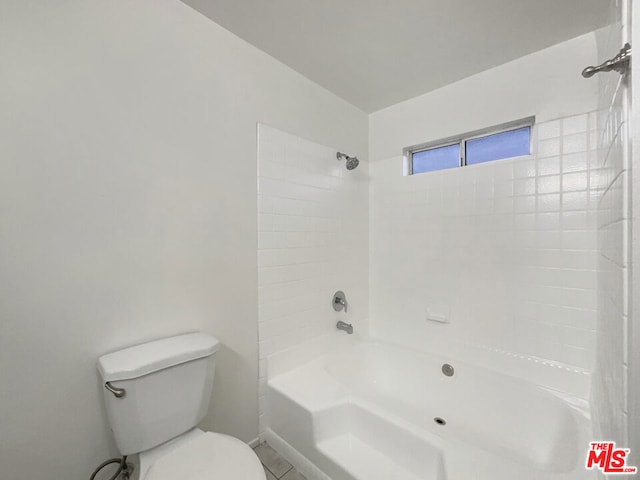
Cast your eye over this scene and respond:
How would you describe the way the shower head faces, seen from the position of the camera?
facing the viewer and to the right of the viewer

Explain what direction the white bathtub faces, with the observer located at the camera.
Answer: facing the viewer and to the left of the viewer

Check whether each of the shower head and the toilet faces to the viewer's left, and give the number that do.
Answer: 0

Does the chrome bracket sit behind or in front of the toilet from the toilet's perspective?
in front

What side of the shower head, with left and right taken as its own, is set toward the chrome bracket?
front

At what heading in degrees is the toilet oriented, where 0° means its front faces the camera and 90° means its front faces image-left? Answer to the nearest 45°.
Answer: approximately 315°

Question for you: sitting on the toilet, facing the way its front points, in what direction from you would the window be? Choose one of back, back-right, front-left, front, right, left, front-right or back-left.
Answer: front-left

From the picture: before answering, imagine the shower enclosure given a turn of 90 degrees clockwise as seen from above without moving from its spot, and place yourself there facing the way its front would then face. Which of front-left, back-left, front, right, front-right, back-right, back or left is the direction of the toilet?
left

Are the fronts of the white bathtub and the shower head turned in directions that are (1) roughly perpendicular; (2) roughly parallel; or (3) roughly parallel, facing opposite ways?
roughly perpendicular

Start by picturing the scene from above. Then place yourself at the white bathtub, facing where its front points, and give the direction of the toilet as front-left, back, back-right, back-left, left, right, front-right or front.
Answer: front
